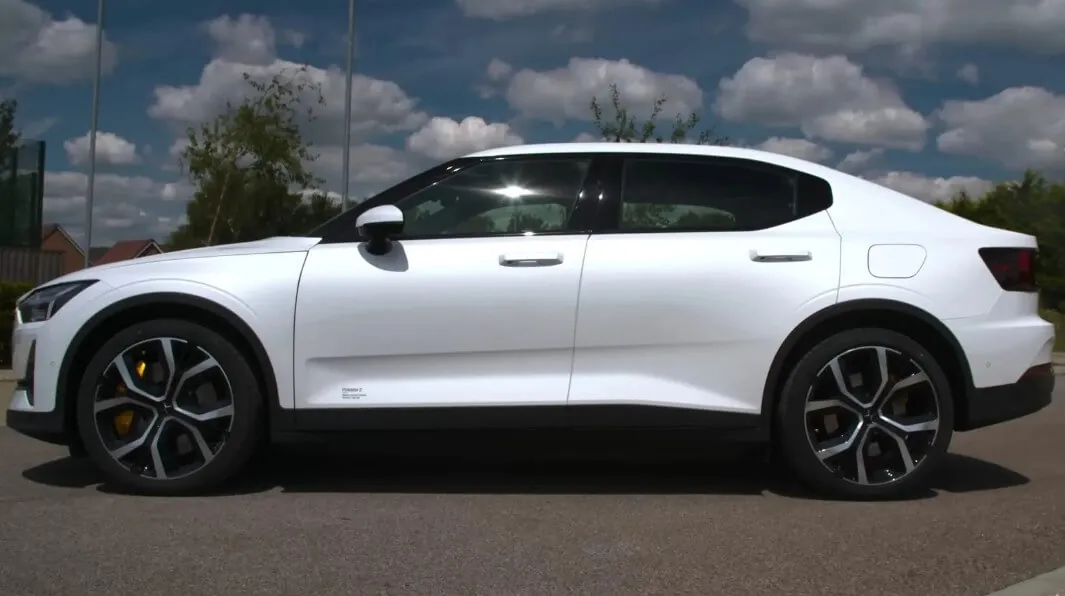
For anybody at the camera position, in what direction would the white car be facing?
facing to the left of the viewer

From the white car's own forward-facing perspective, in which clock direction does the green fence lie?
The green fence is roughly at 2 o'clock from the white car.
